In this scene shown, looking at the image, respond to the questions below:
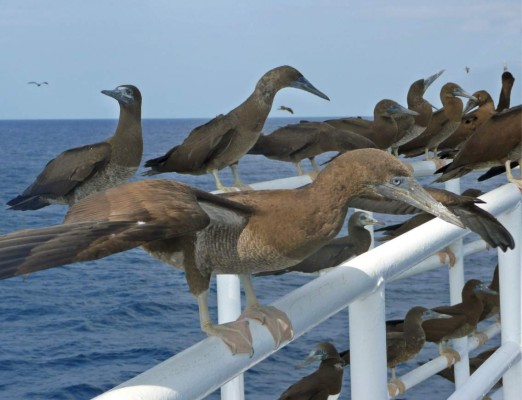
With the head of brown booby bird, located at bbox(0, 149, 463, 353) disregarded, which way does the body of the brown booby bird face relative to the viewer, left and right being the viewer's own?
facing to the right of the viewer

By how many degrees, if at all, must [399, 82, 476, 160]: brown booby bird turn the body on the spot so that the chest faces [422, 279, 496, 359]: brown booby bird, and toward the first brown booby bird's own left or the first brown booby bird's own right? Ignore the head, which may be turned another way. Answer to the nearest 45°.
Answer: approximately 90° to the first brown booby bird's own right

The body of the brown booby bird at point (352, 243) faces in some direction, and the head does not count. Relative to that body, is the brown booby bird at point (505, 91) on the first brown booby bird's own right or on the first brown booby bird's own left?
on the first brown booby bird's own left

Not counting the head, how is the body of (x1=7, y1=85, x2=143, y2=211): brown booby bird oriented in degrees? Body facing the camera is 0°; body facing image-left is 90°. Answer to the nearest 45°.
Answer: approximately 270°

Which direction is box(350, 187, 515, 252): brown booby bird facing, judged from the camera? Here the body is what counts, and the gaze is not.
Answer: to the viewer's right

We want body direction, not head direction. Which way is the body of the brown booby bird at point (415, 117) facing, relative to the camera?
to the viewer's right

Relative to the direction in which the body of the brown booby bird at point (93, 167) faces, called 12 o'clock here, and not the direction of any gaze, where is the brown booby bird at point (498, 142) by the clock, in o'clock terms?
the brown booby bird at point (498, 142) is roughly at 1 o'clock from the brown booby bird at point (93, 167).

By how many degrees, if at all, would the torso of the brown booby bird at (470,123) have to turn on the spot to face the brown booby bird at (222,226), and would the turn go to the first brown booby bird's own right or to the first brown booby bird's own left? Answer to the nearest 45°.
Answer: approximately 90° to the first brown booby bird's own right

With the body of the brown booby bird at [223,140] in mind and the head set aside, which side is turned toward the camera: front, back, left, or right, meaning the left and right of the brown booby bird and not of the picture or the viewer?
right

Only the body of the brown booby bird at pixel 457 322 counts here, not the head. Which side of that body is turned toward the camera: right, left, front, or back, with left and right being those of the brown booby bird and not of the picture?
right

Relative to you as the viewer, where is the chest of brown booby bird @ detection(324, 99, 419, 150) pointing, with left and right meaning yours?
facing to the right of the viewer

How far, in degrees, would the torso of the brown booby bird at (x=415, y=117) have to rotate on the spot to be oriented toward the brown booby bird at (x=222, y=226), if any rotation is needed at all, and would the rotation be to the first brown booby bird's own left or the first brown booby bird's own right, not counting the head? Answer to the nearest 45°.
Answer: approximately 90° to the first brown booby bird's own right

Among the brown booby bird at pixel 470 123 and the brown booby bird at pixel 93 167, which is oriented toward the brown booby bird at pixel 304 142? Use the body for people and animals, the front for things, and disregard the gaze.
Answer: the brown booby bird at pixel 93 167

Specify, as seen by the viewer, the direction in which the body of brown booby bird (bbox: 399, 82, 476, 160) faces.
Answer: to the viewer's right
